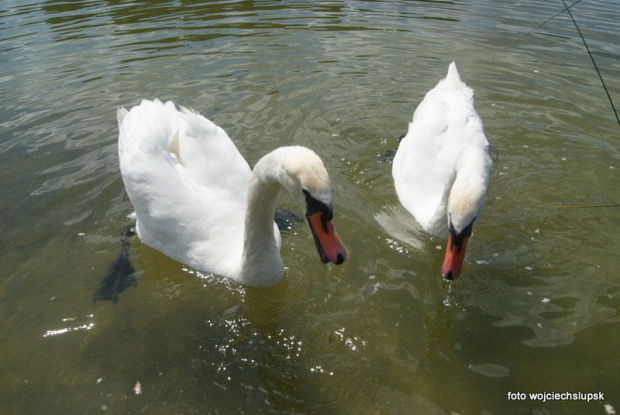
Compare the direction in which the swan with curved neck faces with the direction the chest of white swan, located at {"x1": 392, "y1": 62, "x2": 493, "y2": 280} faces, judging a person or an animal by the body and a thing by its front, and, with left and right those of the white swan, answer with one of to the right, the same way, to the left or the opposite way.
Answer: to the left

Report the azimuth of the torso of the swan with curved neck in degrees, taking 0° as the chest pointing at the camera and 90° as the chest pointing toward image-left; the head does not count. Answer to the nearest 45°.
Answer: approximately 315°

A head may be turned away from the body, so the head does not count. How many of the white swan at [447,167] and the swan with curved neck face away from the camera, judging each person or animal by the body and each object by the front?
0

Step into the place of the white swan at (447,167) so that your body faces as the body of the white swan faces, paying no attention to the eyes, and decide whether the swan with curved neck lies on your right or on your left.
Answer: on your right

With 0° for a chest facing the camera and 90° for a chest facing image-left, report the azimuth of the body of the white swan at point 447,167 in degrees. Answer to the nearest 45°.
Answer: approximately 0°

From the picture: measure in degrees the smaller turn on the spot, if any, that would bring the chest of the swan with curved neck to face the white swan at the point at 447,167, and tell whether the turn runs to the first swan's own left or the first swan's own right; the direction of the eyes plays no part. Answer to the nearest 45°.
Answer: approximately 45° to the first swan's own left
